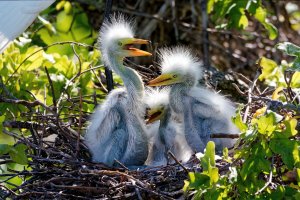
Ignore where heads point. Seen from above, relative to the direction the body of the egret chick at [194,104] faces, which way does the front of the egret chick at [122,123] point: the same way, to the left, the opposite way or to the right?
the opposite way

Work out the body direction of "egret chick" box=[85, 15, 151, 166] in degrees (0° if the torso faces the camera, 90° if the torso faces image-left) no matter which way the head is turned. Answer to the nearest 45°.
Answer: approximately 270°

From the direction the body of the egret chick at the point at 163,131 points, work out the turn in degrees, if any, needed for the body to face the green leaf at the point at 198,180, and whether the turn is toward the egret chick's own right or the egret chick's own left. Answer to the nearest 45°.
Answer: approximately 45° to the egret chick's own left

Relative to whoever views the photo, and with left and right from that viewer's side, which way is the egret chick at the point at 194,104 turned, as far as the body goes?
facing to the left of the viewer

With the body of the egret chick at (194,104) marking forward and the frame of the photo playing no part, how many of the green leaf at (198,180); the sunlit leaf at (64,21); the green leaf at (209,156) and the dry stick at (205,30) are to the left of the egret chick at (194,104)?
2

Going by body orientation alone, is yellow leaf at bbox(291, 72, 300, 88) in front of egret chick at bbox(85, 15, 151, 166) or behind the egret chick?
in front

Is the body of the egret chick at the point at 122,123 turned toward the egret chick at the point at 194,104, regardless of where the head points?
yes

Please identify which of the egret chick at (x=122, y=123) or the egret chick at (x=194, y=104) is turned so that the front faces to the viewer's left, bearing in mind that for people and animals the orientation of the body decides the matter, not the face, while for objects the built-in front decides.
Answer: the egret chick at (x=194, y=104)

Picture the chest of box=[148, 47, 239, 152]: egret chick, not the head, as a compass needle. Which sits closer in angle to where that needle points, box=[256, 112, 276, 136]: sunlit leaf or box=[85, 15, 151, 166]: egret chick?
the egret chick

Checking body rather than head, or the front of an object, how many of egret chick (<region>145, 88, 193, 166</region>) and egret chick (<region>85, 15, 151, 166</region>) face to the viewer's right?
1

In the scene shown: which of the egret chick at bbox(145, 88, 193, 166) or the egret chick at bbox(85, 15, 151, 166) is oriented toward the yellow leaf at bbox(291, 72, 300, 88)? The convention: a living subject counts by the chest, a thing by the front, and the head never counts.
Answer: the egret chick at bbox(85, 15, 151, 166)
